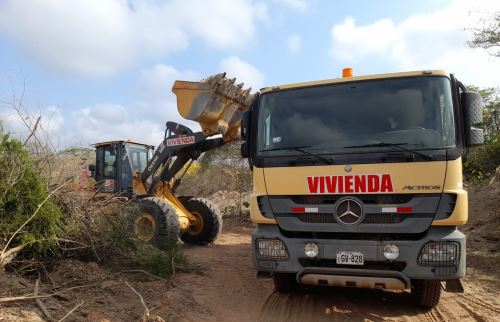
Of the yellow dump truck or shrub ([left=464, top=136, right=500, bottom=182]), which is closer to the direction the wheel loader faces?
the yellow dump truck

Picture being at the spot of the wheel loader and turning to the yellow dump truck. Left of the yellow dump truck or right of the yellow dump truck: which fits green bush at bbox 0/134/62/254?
right

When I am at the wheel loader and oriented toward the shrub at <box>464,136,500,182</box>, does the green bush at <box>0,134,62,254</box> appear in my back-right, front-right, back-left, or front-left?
back-right

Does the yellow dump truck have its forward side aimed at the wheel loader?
no

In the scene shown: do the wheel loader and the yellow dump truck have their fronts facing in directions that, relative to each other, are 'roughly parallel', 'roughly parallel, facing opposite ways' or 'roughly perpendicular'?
roughly perpendicular

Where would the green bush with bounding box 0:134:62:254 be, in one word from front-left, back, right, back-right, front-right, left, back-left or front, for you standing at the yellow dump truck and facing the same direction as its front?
right

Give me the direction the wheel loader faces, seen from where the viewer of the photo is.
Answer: facing the viewer and to the right of the viewer

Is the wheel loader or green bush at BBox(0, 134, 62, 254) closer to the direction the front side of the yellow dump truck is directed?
the green bush

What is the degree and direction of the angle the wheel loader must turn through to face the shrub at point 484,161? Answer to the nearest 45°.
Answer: approximately 45° to its left

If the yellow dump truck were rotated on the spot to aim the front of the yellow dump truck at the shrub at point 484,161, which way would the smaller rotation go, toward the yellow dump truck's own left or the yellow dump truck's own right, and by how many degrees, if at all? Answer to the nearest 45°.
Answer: approximately 135° to the yellow dump truck's own left

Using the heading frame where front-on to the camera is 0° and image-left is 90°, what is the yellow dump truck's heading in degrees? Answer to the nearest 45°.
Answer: approximately 0°

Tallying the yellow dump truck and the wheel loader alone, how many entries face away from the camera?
0
